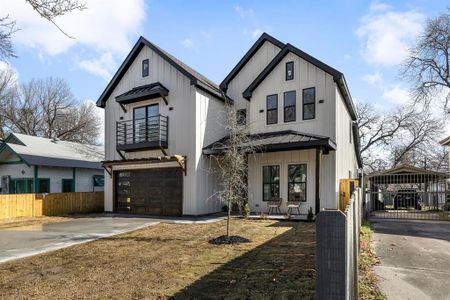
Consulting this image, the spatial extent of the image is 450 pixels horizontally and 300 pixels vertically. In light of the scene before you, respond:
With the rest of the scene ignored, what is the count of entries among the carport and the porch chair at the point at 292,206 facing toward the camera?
2

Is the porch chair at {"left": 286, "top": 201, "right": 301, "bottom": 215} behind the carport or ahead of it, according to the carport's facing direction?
ahead

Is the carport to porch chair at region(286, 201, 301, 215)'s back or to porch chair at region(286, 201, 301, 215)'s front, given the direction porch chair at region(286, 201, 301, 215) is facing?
to the back

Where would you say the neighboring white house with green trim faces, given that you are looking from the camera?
facing the viewer and to the left of the viewer

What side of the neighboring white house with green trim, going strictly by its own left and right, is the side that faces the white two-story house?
left

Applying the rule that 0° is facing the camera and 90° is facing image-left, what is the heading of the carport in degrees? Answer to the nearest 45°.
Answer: approximately 0°
